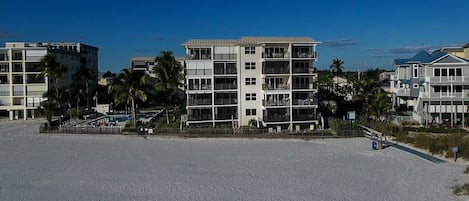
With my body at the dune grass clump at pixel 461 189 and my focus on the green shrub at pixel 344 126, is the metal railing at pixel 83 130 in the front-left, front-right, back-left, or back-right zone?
front-left

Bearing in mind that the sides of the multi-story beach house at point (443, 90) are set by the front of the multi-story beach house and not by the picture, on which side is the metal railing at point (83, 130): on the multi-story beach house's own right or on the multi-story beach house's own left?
on the multi-story beach house's own right

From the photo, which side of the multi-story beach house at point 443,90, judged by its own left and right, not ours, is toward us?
front

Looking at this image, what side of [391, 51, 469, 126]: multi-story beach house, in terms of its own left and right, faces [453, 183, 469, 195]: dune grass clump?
front

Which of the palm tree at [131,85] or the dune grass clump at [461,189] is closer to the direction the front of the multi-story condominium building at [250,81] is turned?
the dune grass clump

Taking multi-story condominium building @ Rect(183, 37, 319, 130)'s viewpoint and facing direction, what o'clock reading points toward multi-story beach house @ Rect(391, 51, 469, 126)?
multi-story beach house @ Rect(391, 51, 469, 126) is roughly at 9 o'clock from multi-story condominium building @ Rect(183, 37, 319, 130).

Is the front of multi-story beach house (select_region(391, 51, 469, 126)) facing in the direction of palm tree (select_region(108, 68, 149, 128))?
no

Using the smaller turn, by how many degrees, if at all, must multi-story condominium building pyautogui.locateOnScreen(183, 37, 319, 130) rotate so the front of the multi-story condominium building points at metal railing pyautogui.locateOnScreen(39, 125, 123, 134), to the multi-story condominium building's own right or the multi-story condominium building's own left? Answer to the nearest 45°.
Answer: approximately 90° to the multi-story condominium building's own right

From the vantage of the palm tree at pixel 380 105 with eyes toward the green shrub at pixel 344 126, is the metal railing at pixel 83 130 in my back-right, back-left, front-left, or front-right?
front-right

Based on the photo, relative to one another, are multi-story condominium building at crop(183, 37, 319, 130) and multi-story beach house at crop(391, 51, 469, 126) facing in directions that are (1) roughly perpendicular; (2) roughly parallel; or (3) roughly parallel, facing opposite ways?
roughly parallel

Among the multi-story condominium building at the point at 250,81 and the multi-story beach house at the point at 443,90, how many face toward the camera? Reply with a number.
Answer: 2
